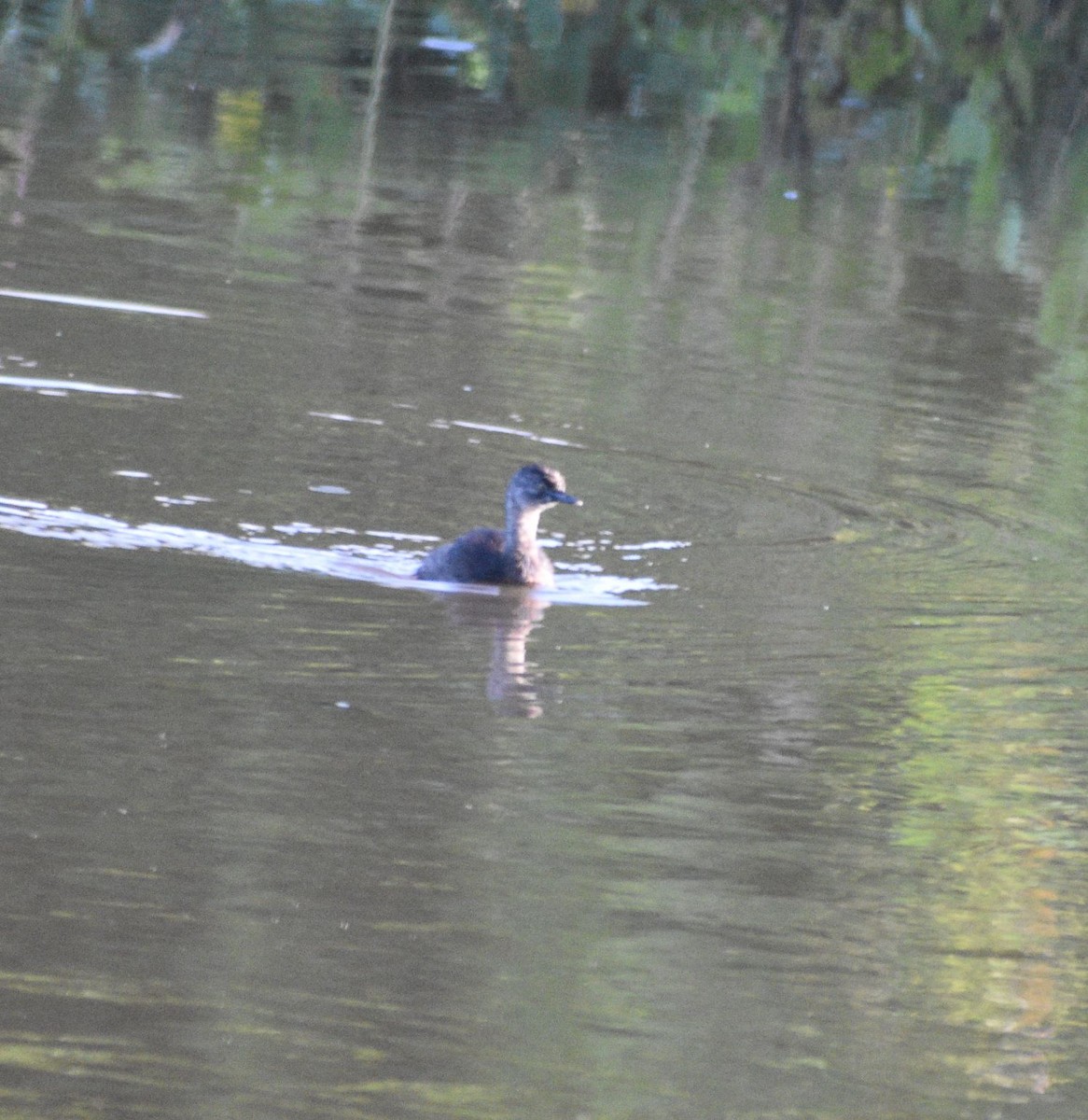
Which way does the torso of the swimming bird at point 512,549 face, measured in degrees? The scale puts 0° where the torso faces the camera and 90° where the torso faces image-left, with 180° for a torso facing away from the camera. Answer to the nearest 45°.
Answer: approximately 270°
